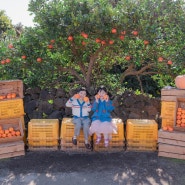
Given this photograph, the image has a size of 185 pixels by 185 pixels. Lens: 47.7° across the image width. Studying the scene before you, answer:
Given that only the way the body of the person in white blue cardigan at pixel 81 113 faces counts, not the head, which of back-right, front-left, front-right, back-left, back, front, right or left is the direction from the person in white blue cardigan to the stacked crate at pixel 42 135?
right

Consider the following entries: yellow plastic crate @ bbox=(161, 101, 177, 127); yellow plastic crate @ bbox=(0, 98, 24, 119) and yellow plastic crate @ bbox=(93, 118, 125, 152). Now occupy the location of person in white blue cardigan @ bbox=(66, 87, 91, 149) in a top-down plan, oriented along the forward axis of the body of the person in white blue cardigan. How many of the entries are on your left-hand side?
2

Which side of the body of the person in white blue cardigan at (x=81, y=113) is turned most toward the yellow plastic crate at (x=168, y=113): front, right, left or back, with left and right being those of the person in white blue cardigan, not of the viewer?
left

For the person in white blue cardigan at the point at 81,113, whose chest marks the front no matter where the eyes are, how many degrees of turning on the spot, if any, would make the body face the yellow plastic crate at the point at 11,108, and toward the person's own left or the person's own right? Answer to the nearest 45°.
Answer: approximately 90° to the person's own right

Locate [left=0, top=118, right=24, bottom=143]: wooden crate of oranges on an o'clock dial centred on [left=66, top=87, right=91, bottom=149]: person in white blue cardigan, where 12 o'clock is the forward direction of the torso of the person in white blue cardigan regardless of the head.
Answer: The wooden crate of oranges is roughly at 3 o'clock from the person in white blue cardigan.

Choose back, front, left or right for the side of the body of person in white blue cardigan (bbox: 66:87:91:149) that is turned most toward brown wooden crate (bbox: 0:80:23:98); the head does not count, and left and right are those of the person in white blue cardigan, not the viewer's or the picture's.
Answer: right

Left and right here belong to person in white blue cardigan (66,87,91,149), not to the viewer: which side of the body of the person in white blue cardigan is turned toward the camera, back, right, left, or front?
front

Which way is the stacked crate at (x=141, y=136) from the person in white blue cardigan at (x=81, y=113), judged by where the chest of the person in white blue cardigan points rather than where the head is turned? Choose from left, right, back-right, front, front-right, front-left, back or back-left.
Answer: left

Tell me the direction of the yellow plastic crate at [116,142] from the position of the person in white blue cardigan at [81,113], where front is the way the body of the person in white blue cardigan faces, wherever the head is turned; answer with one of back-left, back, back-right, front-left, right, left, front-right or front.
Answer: left

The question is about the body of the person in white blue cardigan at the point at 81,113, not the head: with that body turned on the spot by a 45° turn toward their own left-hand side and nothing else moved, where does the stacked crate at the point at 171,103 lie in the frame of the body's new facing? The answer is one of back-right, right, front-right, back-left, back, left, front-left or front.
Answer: front-left

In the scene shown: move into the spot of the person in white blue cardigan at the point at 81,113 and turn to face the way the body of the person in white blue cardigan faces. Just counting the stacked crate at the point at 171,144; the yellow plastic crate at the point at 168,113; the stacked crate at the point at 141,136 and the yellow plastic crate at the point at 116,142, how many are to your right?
0

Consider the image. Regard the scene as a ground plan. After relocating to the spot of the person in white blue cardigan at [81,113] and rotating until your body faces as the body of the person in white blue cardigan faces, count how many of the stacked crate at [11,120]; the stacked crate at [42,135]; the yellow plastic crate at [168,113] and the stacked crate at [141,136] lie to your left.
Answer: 2
